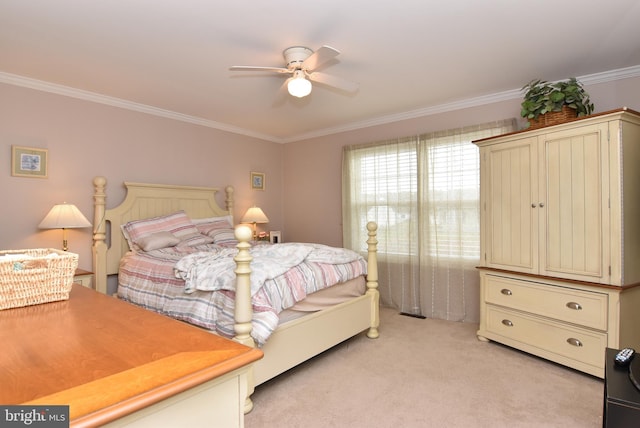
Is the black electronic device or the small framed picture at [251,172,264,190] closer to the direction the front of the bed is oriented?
the black electronic device

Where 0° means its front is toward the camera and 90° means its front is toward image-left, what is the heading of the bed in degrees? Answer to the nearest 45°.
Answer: approximately 315°

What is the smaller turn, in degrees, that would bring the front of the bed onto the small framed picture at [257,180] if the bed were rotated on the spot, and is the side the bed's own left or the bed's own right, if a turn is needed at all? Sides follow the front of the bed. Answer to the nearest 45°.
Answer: approximately 135° to the bed's own left

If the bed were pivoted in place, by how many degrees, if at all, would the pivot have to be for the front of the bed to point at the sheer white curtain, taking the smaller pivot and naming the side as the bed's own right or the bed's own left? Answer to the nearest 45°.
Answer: approximately 45° to the bed's own left

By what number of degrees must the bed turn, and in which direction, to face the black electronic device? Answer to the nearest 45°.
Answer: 0° — it already faces it

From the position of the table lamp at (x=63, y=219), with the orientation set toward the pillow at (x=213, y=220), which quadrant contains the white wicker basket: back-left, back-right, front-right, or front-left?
back-right

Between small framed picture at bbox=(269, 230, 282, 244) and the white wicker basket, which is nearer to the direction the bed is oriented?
the white wicker basket

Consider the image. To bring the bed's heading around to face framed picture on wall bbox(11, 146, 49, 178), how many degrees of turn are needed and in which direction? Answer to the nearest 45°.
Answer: approximately 135° to its right

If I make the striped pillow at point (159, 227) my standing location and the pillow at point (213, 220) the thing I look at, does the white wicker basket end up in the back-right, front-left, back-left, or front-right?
back-right

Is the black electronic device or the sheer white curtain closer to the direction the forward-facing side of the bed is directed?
the black electronic device

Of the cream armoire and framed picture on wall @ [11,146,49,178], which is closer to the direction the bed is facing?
the cream armoire

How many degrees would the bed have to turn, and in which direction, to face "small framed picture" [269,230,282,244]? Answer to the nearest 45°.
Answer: approximately 135° to its left
